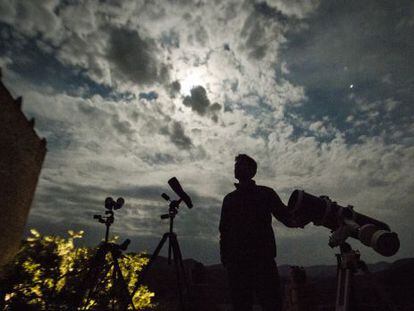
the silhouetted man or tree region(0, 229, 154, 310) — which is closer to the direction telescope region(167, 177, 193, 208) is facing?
the tree

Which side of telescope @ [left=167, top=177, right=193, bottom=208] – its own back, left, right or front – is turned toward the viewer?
left

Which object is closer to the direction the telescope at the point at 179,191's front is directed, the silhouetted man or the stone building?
the stone building

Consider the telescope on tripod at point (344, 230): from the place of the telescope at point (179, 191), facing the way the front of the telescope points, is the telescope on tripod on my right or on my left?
on my left

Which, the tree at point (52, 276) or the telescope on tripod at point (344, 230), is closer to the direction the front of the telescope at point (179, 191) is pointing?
the tree

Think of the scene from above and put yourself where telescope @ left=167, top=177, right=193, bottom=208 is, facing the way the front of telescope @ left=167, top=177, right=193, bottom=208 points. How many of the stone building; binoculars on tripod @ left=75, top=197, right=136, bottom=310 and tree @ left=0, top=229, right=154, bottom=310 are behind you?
0

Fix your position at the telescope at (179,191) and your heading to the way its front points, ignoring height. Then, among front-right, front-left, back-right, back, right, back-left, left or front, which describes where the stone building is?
front-right

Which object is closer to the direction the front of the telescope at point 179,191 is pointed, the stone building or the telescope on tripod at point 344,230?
the stone building

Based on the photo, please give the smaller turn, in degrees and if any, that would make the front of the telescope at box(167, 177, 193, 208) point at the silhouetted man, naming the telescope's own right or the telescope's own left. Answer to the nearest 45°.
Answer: approximately 135° to the telescope's own left

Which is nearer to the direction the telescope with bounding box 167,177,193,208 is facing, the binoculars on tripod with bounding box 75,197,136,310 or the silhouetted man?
the binoculars on tripod
